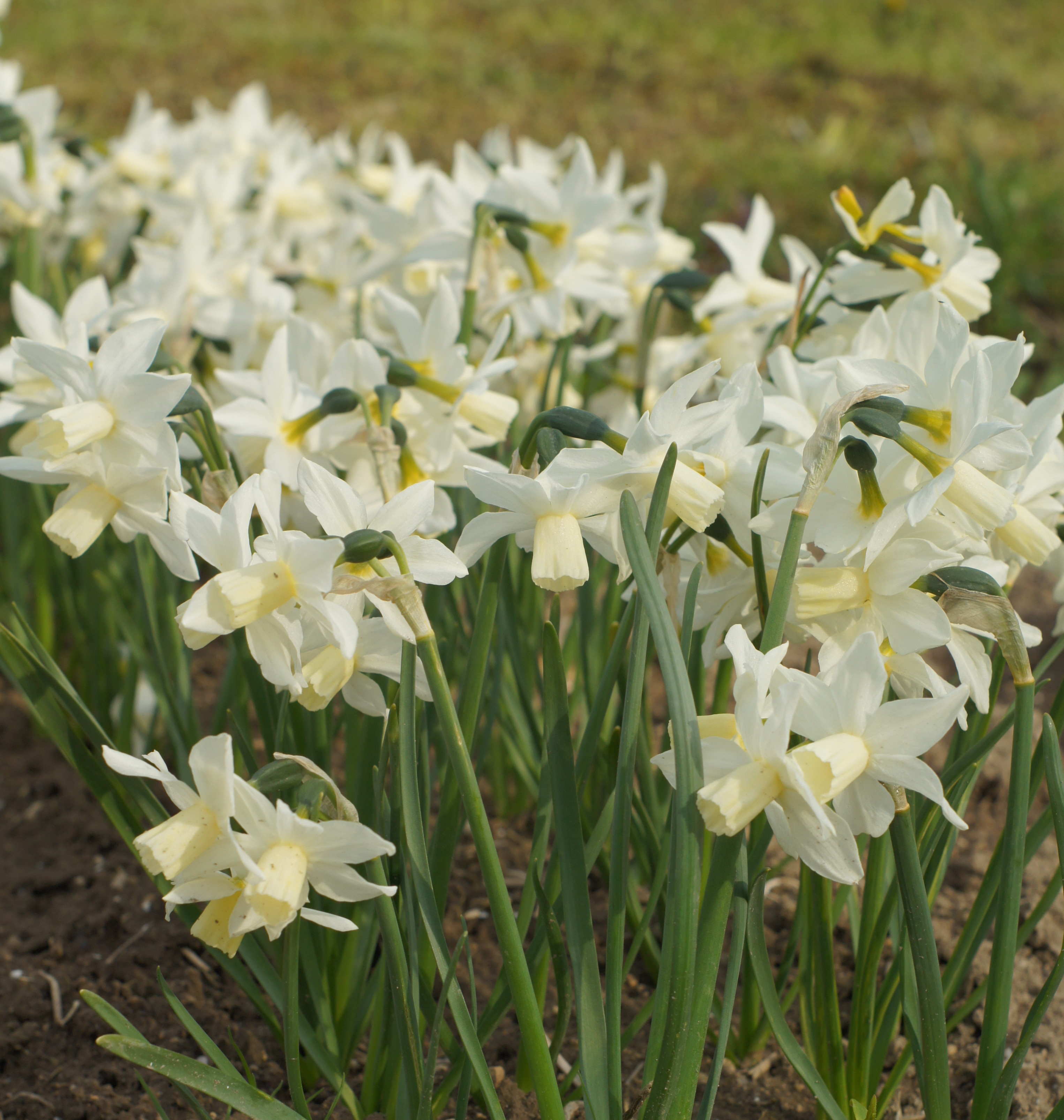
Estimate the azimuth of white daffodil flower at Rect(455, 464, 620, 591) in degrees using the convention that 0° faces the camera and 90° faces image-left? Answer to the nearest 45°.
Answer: approximately 0°
